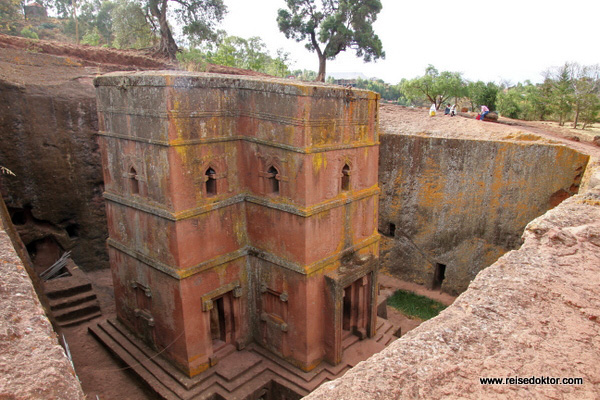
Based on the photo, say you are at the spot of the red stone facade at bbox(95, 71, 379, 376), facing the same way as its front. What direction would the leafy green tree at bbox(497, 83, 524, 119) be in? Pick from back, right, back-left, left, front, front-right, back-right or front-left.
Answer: left

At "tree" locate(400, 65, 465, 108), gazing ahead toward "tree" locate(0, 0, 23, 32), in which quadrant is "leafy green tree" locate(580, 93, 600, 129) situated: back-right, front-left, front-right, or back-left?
back-left

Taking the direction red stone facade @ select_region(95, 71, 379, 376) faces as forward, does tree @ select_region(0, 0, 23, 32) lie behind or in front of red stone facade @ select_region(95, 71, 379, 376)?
behind

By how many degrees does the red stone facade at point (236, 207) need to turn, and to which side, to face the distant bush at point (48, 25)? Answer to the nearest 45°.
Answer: approximately 180°

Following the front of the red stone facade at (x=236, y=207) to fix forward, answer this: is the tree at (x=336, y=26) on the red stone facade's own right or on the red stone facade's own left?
on the red stone facade's own left

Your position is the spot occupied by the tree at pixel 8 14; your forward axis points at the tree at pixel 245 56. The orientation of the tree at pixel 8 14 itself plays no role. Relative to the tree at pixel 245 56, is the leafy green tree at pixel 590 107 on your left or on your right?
right

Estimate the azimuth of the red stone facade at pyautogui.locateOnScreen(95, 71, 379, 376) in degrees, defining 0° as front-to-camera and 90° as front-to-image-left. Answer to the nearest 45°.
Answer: approximately 315°

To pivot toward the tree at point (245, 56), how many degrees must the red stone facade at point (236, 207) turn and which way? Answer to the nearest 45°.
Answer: approximately 135° to its left
